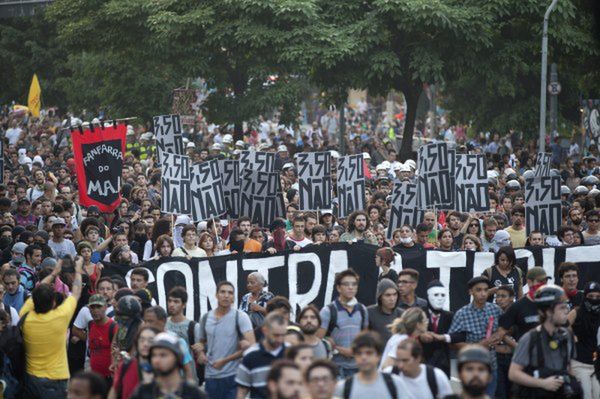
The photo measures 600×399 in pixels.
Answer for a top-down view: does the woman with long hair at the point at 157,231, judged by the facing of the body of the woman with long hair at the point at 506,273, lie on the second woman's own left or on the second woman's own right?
on the second woman's own right

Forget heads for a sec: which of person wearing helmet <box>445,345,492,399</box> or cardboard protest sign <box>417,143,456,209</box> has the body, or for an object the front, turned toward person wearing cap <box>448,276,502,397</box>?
the cardboard protest sign
